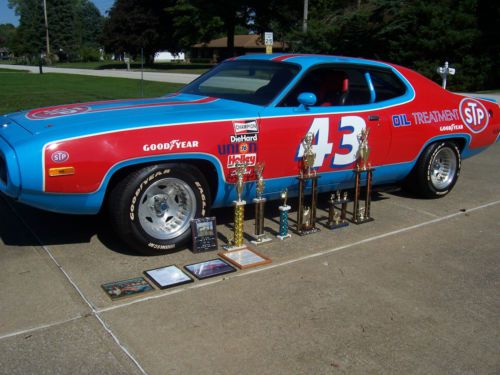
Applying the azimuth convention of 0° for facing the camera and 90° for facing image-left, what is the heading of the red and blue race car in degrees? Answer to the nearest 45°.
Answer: approximately 45°

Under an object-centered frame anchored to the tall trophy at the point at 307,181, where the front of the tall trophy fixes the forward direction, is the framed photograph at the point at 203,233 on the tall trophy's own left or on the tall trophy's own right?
on the tall trophy's own right

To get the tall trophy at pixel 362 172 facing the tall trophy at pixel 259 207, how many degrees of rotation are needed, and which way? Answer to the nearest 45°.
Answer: approximately 45° to its right

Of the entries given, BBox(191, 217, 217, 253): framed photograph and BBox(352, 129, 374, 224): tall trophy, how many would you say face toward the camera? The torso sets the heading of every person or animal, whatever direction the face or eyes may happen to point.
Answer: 2

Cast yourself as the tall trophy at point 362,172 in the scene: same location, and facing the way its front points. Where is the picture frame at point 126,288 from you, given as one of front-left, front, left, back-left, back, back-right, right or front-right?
front-right

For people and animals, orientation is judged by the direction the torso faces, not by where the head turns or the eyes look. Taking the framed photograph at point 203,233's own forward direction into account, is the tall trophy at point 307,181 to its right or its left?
on its left

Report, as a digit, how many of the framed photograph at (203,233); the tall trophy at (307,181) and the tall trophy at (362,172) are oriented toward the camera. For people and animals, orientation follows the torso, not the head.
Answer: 3

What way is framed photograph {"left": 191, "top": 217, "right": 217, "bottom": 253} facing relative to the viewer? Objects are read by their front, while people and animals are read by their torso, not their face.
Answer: toward the camera

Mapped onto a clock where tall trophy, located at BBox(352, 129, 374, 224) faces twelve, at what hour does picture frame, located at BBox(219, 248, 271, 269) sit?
The picture frame is roughly at 1 o'clock from the tall trophy.

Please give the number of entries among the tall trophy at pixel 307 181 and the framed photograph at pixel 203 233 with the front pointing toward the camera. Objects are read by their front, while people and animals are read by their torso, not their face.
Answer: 2

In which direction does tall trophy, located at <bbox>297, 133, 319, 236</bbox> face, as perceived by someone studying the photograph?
facing the viewer

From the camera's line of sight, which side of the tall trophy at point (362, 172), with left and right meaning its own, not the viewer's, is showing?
front
